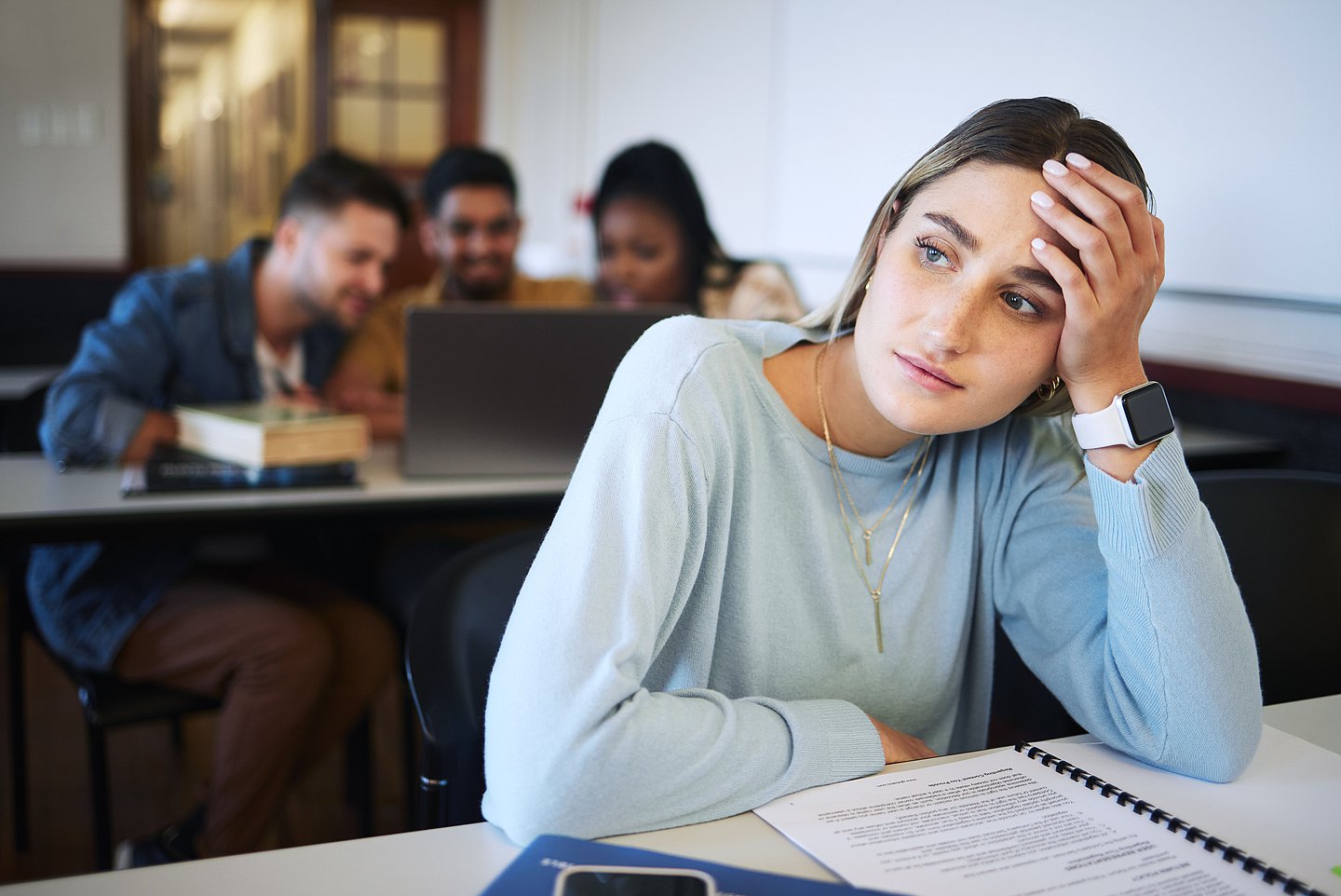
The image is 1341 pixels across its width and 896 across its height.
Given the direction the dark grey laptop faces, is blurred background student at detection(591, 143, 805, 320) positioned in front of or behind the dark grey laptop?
in front

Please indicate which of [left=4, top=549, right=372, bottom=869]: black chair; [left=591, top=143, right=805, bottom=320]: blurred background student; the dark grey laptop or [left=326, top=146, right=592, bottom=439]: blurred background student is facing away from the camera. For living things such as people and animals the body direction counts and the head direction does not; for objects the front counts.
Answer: the dark grey laptop

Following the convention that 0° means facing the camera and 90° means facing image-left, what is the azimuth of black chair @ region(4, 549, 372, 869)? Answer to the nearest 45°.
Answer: approximately 315°

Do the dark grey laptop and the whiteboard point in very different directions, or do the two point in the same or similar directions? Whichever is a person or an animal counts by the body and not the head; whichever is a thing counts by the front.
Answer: very different directions

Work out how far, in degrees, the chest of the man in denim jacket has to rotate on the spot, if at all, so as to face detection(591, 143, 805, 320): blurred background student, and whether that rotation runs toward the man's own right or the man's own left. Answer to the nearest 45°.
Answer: approximately 90° to the man's own left

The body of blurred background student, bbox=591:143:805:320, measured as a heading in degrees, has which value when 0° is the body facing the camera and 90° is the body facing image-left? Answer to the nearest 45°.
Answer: approximately 45°

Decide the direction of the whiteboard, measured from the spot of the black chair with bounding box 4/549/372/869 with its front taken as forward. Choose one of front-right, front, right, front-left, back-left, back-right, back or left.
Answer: front-left

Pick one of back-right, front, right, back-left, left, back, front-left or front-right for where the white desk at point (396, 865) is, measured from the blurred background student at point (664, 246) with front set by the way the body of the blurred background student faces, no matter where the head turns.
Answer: front-left

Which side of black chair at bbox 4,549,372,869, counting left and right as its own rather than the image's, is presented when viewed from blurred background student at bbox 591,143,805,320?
front

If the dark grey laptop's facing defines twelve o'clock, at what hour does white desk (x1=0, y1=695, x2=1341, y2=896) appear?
The white desk is roughly at 6 o'clock from the dark grey laptop.

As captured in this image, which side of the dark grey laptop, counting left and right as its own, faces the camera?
back

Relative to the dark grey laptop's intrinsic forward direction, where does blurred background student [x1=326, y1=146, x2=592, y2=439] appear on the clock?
The blurred background student is roughly at 12 o'clock from the dark grey laptop.
